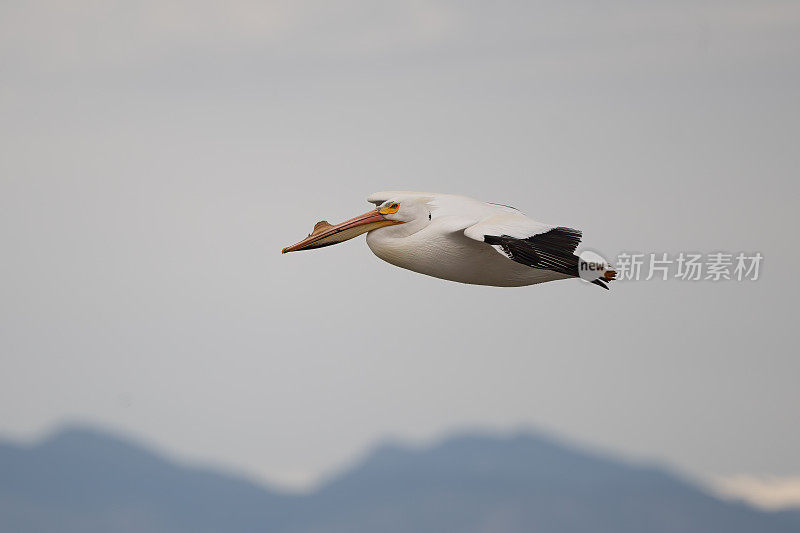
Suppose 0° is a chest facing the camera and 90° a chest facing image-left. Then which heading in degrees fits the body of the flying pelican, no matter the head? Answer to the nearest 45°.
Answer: approximately 90°
